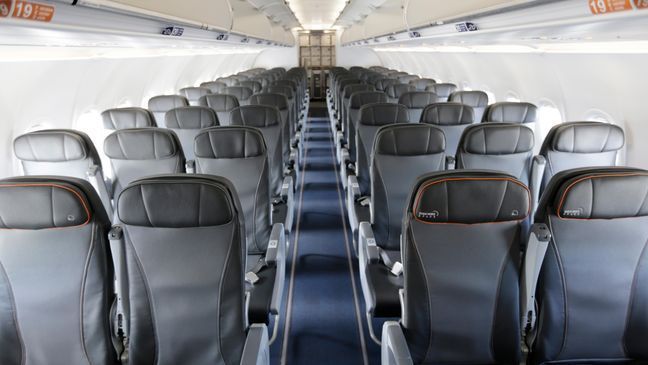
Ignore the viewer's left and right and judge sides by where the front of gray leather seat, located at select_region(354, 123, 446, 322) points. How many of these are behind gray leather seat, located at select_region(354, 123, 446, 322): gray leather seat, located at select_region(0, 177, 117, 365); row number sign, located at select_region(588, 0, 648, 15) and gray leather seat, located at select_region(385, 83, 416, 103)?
1
